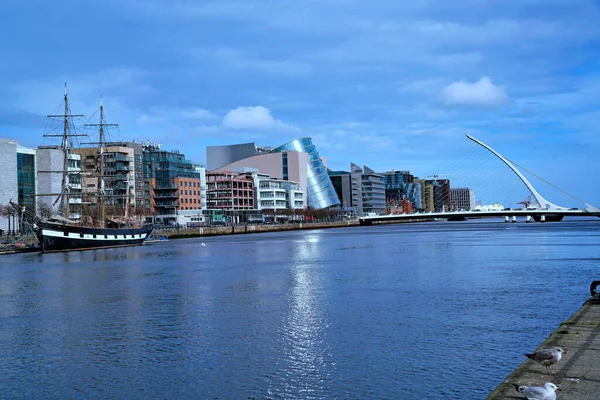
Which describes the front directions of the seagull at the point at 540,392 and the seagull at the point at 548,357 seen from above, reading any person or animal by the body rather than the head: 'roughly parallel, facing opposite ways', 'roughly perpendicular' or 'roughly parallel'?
roughly parallel

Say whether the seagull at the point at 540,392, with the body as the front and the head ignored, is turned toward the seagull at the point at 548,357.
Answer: no

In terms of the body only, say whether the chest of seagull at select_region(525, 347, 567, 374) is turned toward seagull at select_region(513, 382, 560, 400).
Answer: no

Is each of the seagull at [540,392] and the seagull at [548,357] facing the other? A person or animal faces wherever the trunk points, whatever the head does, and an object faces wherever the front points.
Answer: no
